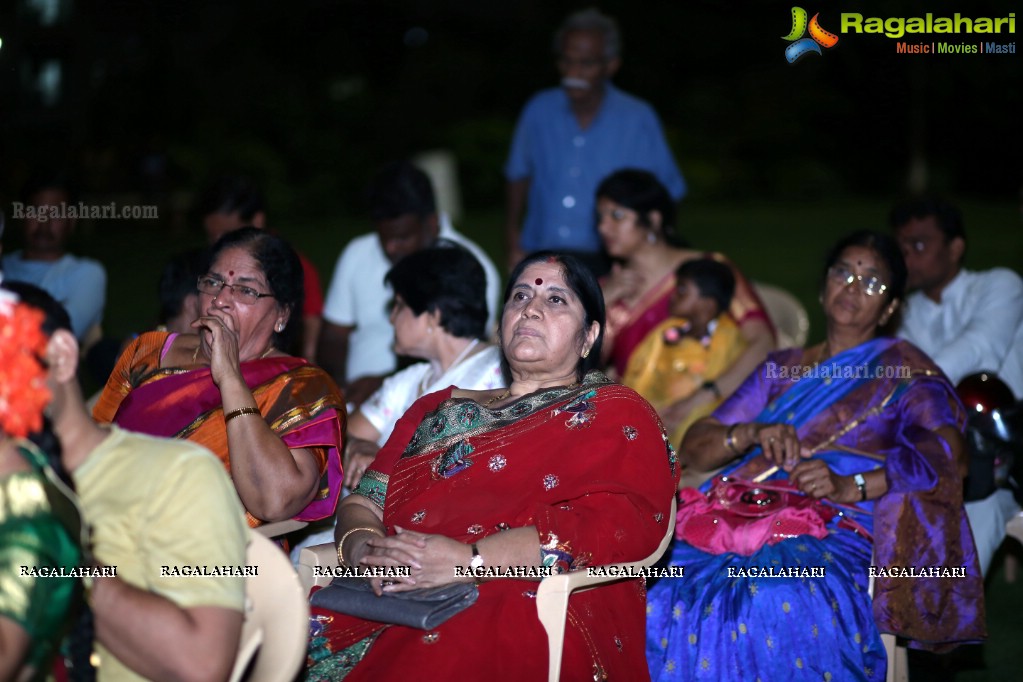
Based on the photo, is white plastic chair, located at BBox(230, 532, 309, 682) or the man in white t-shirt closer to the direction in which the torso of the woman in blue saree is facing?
the white plastic chair

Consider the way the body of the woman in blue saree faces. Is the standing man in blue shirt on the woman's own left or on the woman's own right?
on the woman's own right

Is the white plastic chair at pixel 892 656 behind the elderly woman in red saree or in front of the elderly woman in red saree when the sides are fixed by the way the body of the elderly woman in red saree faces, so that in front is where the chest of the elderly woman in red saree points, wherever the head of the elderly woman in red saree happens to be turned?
behind

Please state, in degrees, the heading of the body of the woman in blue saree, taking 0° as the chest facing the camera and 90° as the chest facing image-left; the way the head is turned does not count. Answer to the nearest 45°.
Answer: approximately 45°

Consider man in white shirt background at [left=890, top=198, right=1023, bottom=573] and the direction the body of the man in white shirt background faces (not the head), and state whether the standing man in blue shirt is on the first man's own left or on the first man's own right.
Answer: on the first man's own right

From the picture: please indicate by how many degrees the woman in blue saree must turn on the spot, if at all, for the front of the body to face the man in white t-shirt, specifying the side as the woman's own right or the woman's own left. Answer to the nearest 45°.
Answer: approximately 90° to the woman's own right
